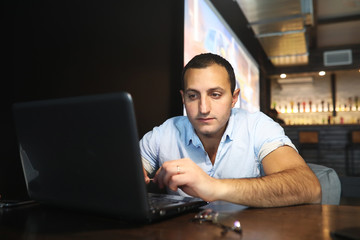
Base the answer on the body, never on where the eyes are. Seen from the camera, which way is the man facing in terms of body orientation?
toward the camera

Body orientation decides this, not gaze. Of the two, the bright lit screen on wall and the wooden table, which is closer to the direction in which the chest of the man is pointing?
the wooden table

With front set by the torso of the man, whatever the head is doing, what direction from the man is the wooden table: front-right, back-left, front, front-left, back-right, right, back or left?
front

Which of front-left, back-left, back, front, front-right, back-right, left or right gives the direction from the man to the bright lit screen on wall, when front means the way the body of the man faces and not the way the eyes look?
back
